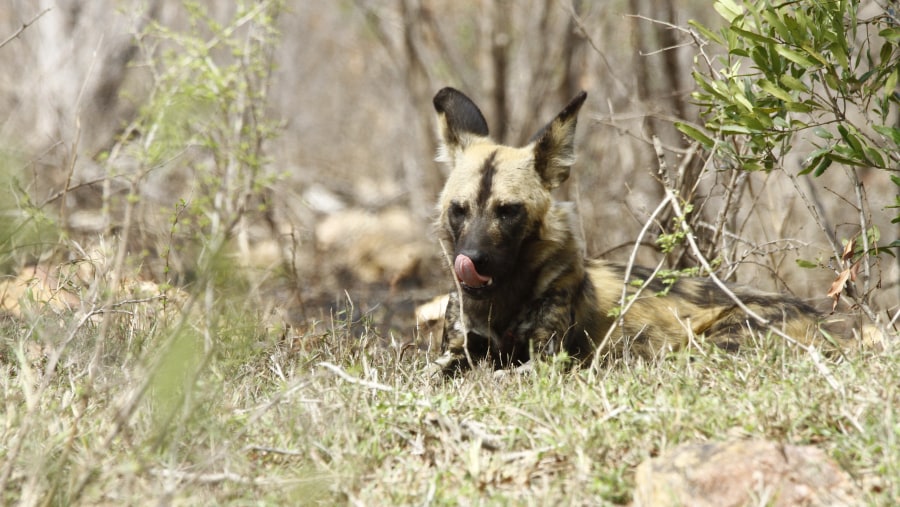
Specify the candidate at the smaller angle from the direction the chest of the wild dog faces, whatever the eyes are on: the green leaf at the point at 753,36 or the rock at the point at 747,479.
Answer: the rock

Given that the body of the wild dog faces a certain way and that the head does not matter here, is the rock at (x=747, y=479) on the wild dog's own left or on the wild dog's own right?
on the wild dog's own left

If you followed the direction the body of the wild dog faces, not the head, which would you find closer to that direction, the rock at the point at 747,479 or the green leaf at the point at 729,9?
the rock

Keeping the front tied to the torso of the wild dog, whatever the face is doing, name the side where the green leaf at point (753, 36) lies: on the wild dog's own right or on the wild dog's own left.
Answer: on the wild dog's own left

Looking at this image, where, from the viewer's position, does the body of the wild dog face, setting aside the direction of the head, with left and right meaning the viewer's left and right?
facing the viewer and to the left of the viewer

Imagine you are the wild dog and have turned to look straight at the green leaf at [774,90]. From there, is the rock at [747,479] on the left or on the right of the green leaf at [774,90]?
right

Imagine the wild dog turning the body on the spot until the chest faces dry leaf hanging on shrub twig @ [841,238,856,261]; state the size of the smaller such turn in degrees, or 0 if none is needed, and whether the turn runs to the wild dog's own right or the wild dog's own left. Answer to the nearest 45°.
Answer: approximately 135° to the wild dog's own left
